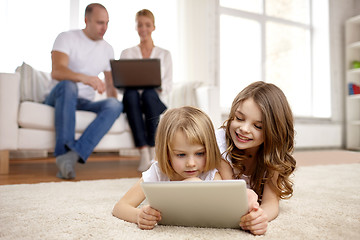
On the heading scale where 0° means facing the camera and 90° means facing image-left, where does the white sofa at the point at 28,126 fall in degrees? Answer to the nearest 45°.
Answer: approximately 0°
